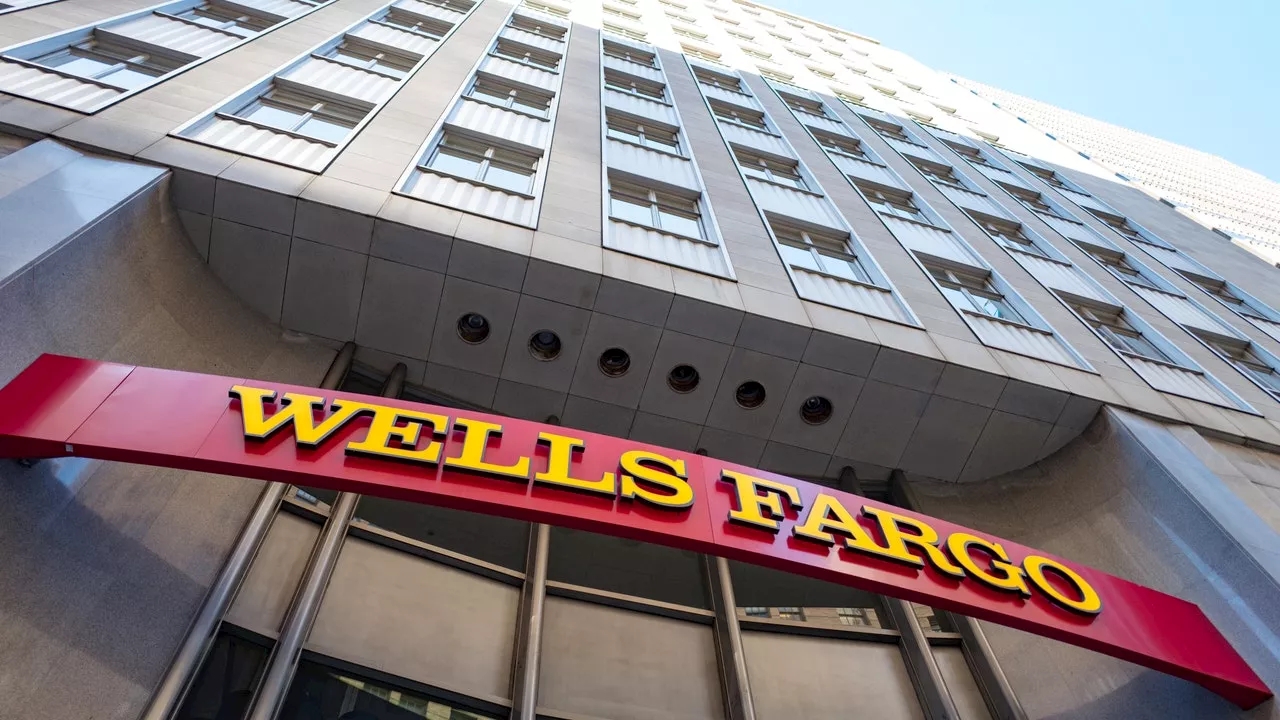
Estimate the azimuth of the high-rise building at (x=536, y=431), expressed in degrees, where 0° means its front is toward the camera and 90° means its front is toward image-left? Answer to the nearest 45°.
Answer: approximately 0°
